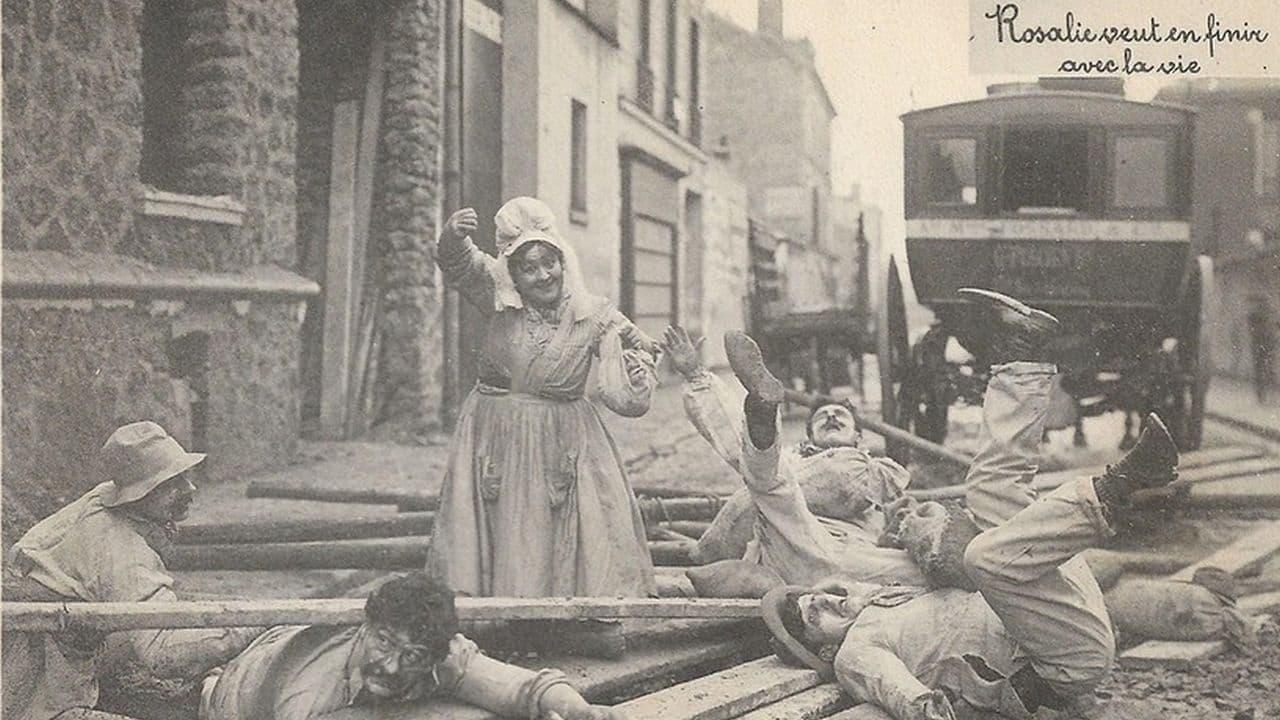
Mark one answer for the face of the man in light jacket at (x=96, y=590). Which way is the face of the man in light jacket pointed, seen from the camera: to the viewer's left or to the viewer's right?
to the viewer's right

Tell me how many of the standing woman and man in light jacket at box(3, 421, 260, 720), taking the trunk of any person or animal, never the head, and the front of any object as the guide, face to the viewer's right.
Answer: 1

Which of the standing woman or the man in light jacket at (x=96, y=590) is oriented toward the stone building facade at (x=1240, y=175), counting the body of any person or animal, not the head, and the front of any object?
the man in light jacket

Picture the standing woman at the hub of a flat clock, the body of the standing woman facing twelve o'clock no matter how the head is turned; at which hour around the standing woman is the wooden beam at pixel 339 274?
The wooden beam is roughly at 5 o'clock from the standing woman.

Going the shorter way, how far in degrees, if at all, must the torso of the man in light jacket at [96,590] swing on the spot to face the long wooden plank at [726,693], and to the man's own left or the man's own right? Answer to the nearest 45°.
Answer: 0° — they already face it

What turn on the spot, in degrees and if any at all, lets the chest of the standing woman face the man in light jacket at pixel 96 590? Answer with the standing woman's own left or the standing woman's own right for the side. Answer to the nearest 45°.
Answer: approximately 90° to the standing woman's own right

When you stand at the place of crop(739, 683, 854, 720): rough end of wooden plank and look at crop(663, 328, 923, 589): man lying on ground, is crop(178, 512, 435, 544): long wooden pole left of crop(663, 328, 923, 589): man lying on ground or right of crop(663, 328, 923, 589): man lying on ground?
left

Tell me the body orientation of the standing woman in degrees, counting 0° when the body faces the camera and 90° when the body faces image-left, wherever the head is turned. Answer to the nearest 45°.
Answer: approximately 0°

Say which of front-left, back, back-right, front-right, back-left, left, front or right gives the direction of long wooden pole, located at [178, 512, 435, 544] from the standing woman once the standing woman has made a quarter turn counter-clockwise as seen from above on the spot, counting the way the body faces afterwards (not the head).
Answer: back-left

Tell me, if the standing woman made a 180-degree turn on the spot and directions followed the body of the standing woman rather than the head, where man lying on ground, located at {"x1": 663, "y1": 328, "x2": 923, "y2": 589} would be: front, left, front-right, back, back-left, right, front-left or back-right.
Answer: right

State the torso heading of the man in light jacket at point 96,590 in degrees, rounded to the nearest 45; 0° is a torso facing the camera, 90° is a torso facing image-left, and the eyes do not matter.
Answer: approximately 270°

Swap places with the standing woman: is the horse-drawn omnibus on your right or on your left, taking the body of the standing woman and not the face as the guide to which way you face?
on your left

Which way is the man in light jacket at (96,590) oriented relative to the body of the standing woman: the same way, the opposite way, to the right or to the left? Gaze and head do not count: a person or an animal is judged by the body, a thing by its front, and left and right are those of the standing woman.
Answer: to the left
